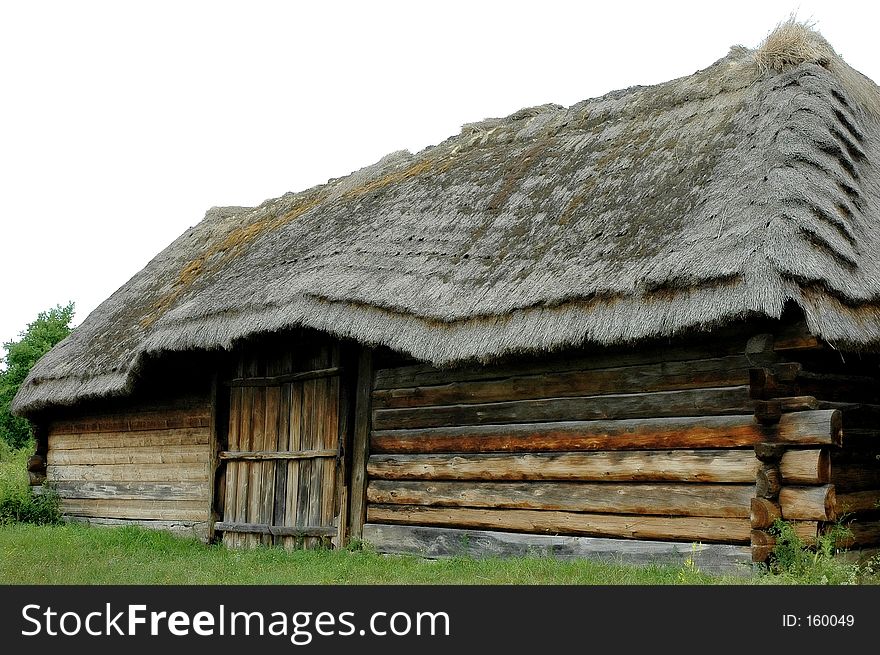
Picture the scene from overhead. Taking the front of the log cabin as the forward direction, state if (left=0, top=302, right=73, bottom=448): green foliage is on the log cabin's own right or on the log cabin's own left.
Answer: on the log cabin's own right

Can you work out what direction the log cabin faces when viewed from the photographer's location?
facing the viewer and to the left of the viewer

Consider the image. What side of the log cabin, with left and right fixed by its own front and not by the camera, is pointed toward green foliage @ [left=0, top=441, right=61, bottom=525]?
right
